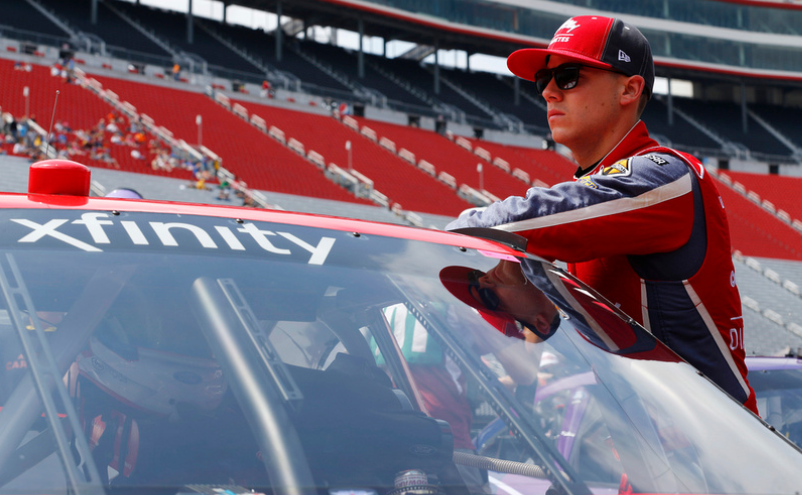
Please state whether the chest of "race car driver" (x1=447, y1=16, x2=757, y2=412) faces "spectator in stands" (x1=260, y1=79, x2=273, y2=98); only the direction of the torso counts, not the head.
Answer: no

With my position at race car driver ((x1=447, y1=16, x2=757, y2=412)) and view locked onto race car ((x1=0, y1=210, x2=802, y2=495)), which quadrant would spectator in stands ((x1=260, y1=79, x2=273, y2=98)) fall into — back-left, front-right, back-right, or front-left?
back-right

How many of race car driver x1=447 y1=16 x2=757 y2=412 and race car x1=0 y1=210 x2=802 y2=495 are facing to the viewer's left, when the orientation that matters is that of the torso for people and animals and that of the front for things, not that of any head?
1

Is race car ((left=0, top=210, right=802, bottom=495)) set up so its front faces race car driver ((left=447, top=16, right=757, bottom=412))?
no

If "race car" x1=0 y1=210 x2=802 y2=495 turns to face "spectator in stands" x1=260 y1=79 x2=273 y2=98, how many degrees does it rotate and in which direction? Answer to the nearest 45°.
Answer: approximately 135° to its left

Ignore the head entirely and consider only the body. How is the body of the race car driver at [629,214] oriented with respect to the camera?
to the viewer's left

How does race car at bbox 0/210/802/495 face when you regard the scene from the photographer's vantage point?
facing the viewer and to the right of the viewer
